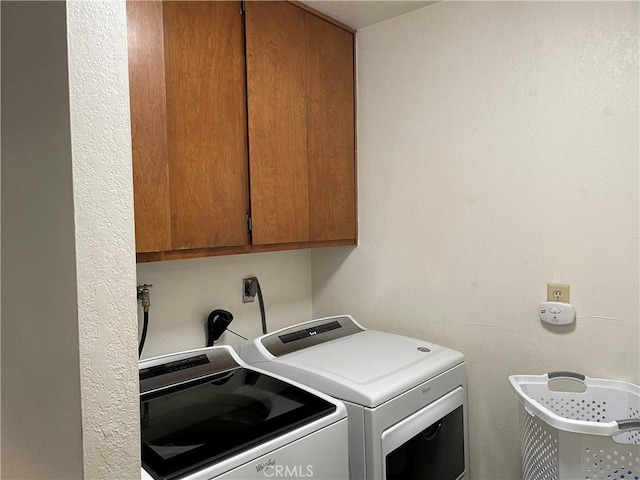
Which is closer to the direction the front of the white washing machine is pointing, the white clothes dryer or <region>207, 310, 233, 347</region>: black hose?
the white clothes dryer

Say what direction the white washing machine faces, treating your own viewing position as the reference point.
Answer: facing the viewer and to the right of the viewer

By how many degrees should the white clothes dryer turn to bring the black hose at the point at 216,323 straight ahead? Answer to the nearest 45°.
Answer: approximately 135° to its right

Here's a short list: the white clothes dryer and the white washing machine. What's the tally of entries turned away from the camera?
0

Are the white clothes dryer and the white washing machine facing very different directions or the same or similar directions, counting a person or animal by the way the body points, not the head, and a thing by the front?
same or similar directions

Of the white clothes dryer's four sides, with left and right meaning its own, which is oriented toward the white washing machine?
right
